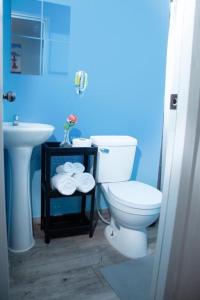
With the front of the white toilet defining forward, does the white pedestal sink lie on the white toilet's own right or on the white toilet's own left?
on the white toilet's own right

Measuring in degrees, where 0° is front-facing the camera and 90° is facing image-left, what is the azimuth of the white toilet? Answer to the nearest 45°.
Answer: approximately 315°
